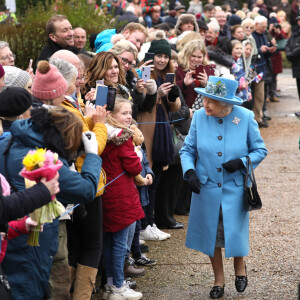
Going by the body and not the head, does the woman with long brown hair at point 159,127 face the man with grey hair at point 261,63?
no

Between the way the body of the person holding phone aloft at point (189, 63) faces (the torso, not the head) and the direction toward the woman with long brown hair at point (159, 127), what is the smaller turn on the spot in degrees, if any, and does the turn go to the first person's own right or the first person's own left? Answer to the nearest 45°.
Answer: approximately 45° to the first person's own right

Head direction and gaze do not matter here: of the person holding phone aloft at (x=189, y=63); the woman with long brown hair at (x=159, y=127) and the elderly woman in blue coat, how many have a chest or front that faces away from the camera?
0

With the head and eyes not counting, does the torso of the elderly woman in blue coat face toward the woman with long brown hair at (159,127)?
no

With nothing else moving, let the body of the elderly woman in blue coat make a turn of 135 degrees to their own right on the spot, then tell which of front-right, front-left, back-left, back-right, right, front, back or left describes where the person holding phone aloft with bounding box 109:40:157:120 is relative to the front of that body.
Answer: front

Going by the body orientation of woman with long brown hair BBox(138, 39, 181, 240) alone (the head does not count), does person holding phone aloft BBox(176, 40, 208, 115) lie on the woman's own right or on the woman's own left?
on the woman's own left

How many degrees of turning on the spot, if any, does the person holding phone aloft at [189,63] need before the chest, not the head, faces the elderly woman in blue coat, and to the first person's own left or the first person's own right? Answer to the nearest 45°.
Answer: approximately 45° to the first person's own right

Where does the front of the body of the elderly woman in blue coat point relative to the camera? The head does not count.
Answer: toward the camera

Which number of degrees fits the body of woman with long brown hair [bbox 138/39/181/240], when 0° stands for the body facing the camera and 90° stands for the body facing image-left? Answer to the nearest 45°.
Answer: approximately 315°

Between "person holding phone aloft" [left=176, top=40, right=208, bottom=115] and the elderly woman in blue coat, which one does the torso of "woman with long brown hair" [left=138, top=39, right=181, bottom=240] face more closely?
the elderly woman in blue coat

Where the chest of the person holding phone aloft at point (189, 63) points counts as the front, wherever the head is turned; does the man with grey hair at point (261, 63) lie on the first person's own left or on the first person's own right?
on the first person's own left

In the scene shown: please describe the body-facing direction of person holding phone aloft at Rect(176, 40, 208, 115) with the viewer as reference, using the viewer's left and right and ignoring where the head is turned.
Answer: facing the viewer and to the right of the viewer

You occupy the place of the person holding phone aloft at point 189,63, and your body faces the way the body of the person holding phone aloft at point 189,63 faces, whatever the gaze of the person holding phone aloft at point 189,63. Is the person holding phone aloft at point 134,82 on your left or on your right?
on your right

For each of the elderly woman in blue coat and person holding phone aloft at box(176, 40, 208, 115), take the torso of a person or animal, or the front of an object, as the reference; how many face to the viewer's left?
0

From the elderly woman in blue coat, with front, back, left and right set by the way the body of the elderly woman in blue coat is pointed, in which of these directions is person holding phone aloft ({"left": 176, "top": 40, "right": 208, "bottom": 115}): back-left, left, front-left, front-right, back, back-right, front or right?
back
